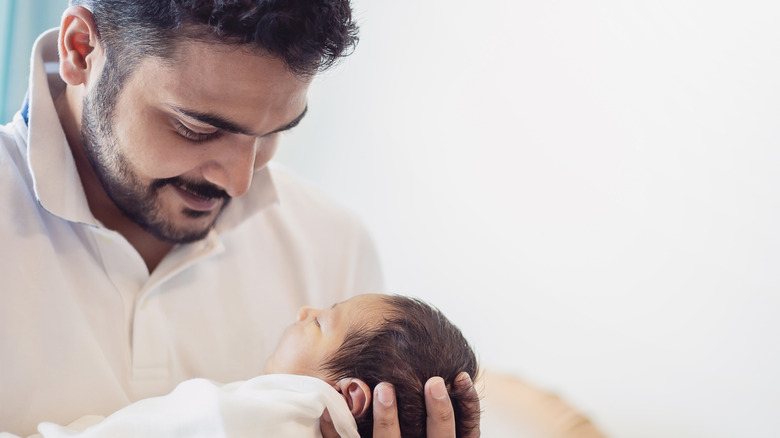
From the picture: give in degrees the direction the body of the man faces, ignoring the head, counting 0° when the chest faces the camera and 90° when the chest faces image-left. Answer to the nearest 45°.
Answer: approximately 315°

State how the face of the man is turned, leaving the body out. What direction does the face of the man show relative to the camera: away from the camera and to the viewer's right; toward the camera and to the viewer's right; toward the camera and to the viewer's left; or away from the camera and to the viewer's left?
toward the camera and to the viewer's right
